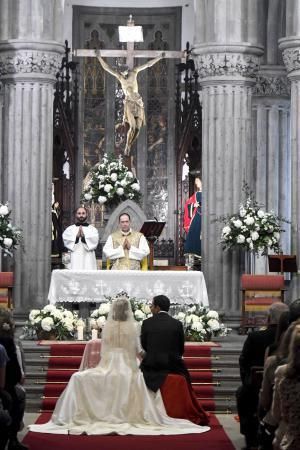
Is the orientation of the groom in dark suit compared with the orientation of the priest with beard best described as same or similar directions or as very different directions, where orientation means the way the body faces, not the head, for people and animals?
very different directions

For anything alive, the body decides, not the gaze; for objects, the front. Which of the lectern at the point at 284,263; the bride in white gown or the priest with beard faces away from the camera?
the bride in white gown

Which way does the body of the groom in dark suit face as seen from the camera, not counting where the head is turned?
away from the camera

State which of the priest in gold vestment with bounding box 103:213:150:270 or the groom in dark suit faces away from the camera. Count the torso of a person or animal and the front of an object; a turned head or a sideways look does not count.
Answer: the groom in dark suit

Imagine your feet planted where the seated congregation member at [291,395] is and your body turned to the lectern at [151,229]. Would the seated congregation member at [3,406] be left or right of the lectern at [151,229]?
left

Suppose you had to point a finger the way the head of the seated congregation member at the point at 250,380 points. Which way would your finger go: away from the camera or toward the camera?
away from the camera

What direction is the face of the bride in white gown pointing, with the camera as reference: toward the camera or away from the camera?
away from the camera

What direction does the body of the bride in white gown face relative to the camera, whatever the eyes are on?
away from the camera

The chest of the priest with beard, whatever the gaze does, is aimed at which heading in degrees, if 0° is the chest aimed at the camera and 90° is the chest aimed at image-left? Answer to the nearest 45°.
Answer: approximately 0°
